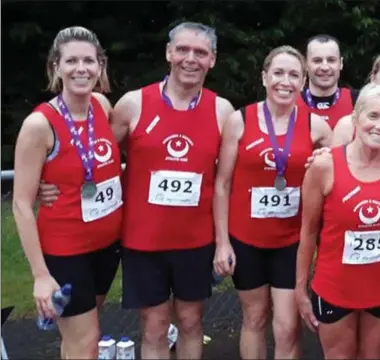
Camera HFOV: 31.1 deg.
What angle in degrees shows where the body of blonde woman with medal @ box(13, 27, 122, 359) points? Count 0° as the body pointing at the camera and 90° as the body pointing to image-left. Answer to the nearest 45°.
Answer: approximately 315°

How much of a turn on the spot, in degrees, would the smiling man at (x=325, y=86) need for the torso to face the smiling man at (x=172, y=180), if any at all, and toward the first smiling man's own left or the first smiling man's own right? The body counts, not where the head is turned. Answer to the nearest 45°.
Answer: approximately 45° to the first smiling man's own right

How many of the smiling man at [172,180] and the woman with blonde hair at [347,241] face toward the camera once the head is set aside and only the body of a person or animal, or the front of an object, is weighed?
2

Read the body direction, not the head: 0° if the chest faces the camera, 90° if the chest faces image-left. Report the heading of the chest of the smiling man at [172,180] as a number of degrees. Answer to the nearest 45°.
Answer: approximately 0°

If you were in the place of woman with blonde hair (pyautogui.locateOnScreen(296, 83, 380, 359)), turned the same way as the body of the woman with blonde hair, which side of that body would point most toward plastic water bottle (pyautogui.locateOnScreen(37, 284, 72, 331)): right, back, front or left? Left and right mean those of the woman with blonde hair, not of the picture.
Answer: right

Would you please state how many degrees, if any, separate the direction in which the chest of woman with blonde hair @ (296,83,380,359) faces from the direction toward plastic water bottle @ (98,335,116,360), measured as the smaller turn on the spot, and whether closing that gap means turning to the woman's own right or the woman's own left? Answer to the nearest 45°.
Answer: approximately 135° to the woman's own right
